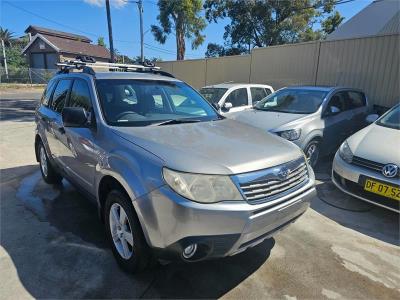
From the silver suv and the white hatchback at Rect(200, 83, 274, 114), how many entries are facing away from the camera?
0

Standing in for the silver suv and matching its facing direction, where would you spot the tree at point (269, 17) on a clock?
The tree is roughly at 8 o'clock from the silver suv.

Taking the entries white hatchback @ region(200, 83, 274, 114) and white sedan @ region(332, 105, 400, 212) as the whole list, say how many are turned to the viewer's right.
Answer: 0

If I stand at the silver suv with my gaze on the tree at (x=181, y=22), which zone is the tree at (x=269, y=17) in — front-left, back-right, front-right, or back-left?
front-right

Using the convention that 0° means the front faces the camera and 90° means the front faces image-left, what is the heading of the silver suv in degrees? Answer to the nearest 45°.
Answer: approximately 315°

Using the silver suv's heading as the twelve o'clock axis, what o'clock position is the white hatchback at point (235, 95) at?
The white hatchback is roughly at 8 o'clock from the silver suv.

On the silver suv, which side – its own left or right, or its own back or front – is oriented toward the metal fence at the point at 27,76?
back

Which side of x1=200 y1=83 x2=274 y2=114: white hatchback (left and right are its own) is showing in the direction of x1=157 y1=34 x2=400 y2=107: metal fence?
back

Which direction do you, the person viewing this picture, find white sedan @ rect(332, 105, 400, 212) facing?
facing the viewer and to the left of the viewer

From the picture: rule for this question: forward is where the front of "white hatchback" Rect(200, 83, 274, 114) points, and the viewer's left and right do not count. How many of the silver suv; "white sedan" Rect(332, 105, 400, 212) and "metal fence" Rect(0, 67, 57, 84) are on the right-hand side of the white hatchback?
1

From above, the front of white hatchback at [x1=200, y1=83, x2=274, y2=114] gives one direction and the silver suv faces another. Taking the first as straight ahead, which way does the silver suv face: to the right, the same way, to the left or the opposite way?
to the left

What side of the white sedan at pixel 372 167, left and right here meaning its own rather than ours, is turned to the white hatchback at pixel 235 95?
right

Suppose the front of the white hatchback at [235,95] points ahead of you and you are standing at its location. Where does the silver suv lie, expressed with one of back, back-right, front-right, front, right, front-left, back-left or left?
front-left

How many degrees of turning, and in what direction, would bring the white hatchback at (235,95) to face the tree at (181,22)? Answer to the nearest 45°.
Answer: approximately 135° to its right

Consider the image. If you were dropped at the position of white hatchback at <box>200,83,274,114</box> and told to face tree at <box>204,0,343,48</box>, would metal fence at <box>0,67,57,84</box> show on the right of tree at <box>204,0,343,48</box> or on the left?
left

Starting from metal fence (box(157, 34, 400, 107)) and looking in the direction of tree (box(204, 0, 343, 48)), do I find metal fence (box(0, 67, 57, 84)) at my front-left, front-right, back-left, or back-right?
front-left

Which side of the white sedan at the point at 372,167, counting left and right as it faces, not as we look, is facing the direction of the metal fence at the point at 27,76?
right
